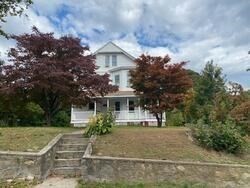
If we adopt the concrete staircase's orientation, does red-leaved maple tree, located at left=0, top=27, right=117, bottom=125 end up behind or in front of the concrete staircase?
behind

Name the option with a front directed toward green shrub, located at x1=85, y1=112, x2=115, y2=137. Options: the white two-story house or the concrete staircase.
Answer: the white two-story house

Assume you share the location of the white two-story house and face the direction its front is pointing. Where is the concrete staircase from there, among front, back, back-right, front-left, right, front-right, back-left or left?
front

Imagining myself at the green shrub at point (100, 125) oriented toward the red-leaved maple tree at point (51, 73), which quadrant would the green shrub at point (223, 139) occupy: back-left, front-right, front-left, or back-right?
back-right

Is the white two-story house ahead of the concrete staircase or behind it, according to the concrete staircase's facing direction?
behind

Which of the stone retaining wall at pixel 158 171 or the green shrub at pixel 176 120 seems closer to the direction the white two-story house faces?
the stone retaining wall

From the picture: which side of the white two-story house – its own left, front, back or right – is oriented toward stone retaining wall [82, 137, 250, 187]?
front

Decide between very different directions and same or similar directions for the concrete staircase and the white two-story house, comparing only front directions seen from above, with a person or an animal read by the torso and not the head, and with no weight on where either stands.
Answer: same or similar directions

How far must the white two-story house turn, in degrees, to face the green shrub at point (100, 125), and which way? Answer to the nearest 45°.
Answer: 0° — it already faces it

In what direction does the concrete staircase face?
toward the camera

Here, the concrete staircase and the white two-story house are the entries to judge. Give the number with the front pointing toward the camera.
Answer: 2

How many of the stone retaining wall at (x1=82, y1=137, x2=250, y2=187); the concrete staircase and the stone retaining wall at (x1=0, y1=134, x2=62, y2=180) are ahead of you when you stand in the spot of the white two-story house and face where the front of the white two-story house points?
3

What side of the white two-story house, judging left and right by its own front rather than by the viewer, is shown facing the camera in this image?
front
